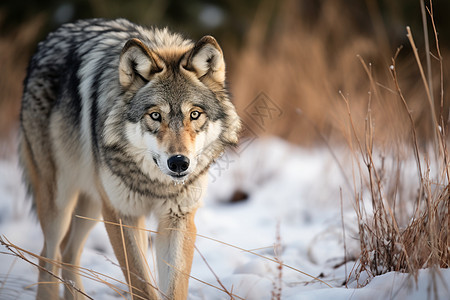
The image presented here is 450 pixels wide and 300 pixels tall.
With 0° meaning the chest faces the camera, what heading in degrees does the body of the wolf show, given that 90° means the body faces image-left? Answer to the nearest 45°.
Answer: approximately 315°
